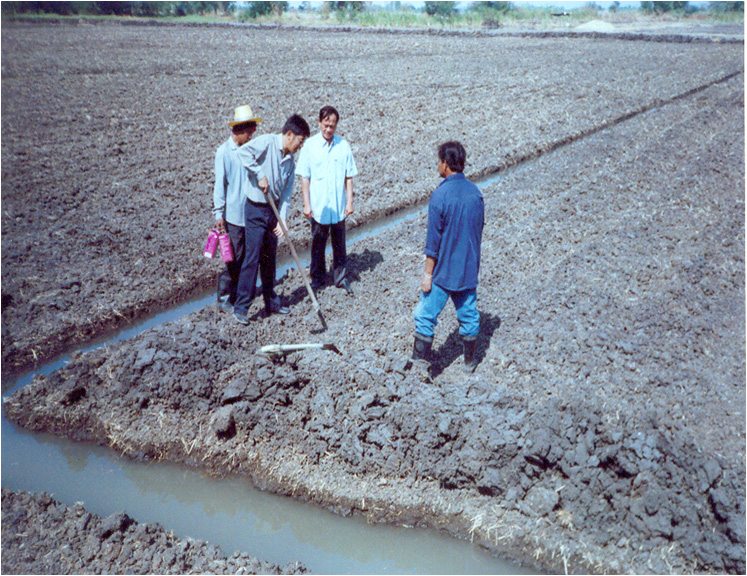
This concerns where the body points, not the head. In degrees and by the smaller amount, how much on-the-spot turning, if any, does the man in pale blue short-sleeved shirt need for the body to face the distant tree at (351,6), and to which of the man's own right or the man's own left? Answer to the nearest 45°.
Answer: approximately 180°

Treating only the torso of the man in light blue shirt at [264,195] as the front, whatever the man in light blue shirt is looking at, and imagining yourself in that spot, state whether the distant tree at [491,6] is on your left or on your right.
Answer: on your left

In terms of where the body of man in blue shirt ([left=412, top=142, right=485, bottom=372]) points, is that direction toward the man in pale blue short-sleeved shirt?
yes

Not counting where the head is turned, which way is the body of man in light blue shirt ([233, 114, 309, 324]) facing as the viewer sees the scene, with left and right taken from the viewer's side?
facing the viewer and to the right of the viewer

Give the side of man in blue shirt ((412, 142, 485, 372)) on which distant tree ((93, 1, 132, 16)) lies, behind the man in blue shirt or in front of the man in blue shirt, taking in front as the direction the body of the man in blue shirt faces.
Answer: in front

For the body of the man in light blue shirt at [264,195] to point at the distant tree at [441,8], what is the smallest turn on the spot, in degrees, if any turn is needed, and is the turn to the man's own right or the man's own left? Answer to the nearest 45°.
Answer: approximately 135° to the man's own left

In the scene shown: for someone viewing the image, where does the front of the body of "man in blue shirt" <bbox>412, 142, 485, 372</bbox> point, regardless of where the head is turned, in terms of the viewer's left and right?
facing away from the viewer and to the left of the viewer

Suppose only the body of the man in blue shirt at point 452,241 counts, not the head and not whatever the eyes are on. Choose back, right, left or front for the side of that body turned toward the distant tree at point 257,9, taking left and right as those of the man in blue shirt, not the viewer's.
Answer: front

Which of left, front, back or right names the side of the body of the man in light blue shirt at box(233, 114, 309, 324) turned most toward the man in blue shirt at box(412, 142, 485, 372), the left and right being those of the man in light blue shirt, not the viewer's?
front

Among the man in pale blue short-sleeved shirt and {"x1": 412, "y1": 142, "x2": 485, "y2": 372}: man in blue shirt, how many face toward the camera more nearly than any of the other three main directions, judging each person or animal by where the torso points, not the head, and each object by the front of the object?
1

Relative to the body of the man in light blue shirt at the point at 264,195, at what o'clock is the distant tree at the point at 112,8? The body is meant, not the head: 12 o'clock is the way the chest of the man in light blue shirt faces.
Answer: The distant tree is roughly at 7 o'clock from the man in light blue shirt.

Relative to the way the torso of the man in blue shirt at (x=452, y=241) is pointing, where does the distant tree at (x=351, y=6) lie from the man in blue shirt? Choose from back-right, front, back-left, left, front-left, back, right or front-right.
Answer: front-right

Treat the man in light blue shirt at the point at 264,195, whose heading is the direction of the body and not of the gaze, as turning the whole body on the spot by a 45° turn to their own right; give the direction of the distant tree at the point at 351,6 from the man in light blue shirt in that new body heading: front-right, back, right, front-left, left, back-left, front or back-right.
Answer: back

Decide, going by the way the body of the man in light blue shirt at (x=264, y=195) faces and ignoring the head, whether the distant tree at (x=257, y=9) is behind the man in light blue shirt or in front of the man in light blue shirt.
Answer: behind

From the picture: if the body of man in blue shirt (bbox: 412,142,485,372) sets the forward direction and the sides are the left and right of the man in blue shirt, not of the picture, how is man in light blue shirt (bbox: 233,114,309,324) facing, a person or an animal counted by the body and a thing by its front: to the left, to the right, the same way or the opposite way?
the opposite way
